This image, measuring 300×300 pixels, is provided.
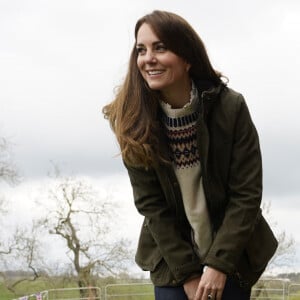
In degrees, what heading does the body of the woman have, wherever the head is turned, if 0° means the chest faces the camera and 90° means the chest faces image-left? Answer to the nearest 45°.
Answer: approximately 0°

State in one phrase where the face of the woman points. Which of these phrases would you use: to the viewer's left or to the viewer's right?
to the viewer's left
